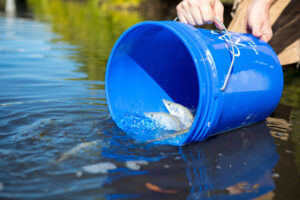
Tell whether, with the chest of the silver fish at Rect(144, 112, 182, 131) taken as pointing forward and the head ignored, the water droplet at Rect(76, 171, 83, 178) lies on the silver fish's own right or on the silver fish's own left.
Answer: on the silver fish's own left

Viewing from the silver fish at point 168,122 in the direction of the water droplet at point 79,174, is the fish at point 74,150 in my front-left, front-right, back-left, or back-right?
front-right
